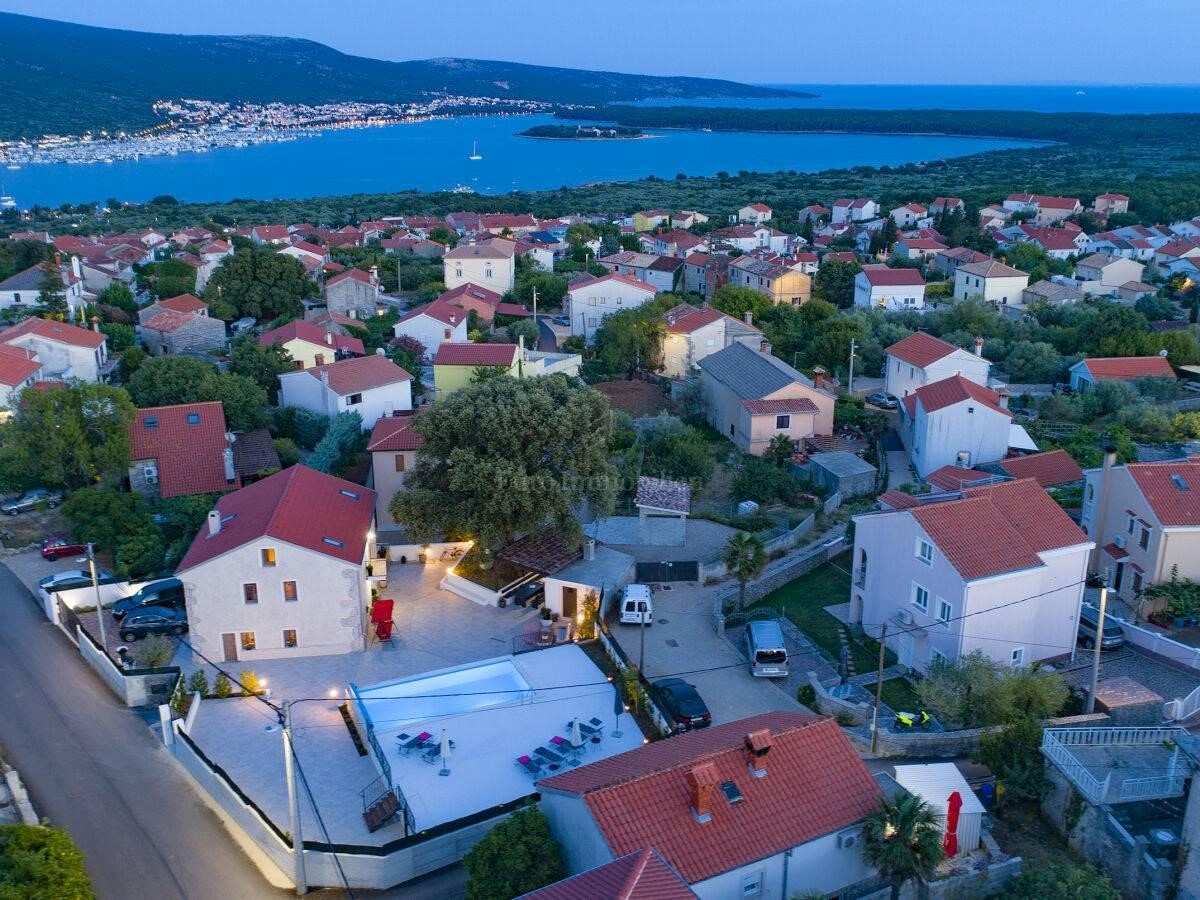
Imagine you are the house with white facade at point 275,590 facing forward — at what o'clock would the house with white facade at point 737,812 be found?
the house with white facade at point 737,812 is roughly at 11 o'clock from the house with white facade at point 275,590.

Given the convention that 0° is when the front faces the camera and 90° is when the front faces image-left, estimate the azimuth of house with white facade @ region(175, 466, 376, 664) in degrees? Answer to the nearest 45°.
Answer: approximately 0°

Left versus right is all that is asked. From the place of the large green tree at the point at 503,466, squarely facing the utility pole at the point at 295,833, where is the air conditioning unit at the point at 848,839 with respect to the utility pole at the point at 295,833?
left

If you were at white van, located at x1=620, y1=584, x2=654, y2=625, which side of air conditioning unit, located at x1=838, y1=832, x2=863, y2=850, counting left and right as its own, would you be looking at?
back

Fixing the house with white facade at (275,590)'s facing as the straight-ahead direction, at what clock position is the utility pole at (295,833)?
The utility pole is roughly at 12 o'clock from the house with white facade.

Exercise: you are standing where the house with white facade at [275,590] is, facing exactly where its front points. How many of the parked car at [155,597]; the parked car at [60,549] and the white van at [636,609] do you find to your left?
1

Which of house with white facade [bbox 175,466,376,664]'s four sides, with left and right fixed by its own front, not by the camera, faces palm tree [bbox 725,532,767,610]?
left

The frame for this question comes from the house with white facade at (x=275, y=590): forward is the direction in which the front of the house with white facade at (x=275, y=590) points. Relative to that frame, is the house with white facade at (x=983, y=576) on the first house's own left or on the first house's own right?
on the first house's own left

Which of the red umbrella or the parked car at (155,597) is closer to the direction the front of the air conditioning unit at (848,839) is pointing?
the red umbrella

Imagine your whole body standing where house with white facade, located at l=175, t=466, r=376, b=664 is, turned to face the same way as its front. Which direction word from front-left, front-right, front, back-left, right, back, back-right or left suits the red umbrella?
front-left

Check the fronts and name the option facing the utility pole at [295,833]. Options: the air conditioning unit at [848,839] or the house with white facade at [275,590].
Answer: the house with white facade

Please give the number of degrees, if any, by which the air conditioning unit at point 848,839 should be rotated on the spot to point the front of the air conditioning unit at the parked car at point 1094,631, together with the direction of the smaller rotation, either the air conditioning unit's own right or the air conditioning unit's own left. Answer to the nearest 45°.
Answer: approximately 90° to the air conditioning unit's own left

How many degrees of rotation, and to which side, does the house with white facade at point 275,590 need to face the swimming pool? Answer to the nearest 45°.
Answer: approximately 45° to its left

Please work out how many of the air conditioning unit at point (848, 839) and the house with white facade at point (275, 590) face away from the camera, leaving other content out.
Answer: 0

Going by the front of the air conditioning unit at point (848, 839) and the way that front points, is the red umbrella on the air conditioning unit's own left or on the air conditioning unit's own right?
on the air conditioning unit's own left

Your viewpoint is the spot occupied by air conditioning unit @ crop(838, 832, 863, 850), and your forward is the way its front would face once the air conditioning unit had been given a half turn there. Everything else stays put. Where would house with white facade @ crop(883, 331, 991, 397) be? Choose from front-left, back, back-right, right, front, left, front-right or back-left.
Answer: front-right
